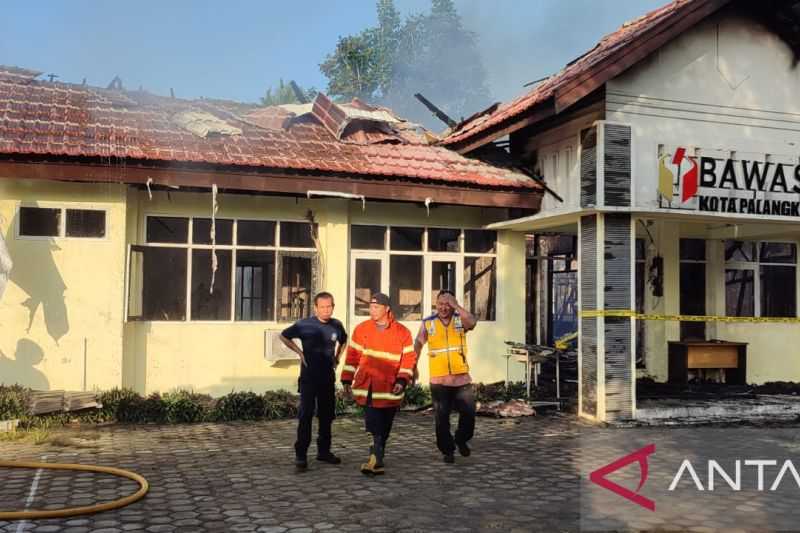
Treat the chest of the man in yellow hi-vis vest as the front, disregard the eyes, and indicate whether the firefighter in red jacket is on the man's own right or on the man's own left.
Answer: on the man's own right

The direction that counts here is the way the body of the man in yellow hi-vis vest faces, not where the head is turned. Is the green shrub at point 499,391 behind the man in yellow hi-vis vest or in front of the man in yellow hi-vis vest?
behind

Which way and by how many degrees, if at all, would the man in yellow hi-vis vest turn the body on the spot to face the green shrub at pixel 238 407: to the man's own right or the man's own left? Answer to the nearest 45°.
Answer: approximately 135° to the man's own right

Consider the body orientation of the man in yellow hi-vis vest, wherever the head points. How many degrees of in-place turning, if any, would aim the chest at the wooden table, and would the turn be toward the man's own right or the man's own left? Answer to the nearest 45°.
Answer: approximately 135° to the man's own left

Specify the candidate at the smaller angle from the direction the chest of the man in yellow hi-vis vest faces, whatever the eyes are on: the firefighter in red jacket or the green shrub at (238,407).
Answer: the firefighter in red jacket

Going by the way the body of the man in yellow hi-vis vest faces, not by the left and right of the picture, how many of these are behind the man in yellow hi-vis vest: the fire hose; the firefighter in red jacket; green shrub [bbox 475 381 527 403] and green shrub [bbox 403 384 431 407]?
2

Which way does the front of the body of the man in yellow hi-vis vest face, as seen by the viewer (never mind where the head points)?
toward the camera

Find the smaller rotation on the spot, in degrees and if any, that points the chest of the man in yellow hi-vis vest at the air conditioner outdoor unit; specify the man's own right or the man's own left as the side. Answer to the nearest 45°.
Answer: approximately 135° to the man's own right

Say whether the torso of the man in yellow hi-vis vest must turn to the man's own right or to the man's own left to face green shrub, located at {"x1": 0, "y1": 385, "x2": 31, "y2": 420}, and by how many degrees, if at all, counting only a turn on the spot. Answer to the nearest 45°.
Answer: approximately 90° to the man's own right

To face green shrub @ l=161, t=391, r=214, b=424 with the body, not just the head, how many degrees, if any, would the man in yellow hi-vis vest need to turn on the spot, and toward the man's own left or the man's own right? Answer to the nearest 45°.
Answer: approximately 135° to the man's own right

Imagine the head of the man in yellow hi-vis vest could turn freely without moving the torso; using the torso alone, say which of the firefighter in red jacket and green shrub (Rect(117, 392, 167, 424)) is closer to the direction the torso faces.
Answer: the firefighter in red jacket
